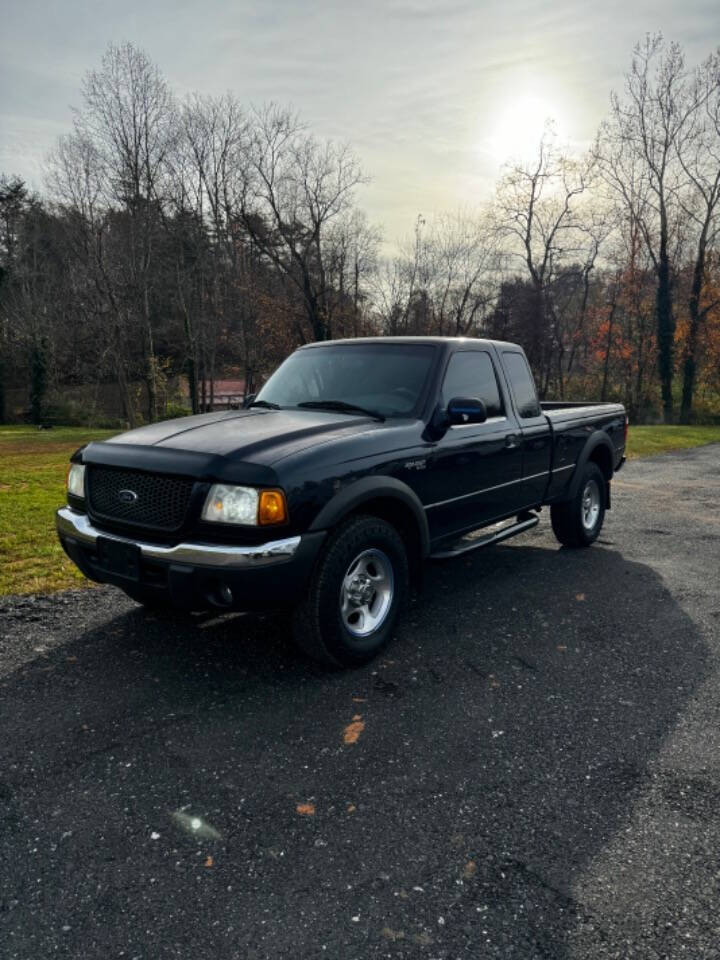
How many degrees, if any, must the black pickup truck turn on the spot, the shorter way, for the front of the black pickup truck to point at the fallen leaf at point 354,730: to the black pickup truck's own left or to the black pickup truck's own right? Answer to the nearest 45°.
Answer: approximately 45° to the black pickup truck's own left

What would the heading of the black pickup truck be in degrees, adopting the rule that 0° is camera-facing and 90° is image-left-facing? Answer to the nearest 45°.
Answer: approximately 45°
